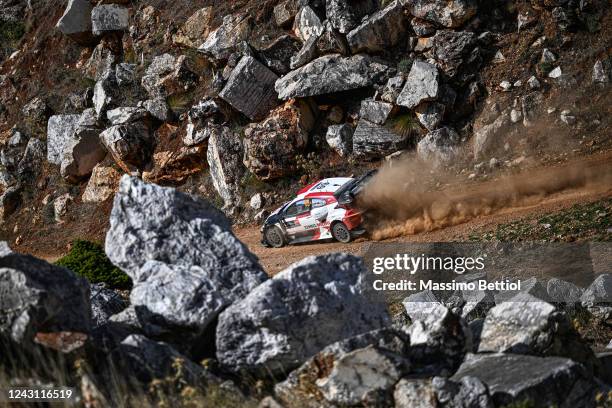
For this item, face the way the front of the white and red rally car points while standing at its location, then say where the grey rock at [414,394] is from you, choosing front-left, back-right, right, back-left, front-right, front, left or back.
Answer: back-left

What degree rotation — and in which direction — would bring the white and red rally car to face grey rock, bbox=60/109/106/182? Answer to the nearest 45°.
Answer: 0° — it already faces it

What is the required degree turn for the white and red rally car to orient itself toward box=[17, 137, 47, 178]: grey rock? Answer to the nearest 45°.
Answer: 0° — it already faces it

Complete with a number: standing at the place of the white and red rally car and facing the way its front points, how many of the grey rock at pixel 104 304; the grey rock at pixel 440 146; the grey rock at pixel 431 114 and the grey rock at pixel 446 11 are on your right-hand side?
3

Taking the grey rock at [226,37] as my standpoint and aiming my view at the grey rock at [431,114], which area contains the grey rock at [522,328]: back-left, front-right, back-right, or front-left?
front-right

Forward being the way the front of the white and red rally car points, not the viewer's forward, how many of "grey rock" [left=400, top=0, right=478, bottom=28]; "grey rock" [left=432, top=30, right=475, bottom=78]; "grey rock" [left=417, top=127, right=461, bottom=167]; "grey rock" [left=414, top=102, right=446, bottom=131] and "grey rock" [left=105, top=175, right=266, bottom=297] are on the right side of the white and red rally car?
4

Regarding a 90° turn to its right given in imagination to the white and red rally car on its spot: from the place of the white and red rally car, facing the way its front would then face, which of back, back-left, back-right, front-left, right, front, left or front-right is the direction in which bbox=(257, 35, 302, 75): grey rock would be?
front-left

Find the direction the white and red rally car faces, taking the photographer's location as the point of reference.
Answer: facing away from the viewer and to the left of the viewer

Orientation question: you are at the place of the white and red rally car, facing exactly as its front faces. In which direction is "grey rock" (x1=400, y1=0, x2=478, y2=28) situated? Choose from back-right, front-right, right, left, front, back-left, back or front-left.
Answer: right

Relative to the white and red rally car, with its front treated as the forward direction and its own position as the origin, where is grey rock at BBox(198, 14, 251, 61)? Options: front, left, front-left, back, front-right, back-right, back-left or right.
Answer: front-right

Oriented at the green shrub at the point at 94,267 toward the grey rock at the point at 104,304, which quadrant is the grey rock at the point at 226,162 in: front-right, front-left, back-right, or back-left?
back-left

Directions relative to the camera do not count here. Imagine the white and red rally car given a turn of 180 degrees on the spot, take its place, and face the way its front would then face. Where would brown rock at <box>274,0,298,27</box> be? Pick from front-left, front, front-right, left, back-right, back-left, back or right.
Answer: back-left

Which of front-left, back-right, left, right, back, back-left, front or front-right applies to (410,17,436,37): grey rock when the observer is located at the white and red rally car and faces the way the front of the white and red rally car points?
right

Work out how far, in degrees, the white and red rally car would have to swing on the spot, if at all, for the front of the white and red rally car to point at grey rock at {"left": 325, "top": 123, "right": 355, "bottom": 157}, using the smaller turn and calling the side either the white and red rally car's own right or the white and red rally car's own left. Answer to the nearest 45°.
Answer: approximately 45° to the white and red rally car's own right

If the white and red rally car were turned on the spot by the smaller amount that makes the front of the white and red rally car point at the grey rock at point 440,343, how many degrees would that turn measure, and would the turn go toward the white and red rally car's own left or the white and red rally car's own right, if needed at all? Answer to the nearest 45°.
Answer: approximately 135° to the white and red rally car's own left

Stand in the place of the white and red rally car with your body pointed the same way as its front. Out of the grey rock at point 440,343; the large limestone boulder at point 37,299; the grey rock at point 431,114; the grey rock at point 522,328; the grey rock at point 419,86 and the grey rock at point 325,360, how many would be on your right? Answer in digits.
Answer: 2

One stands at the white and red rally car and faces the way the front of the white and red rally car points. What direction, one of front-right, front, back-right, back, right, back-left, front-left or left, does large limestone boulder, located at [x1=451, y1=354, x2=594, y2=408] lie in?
back-left

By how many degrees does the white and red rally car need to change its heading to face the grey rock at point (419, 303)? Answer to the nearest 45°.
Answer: approximately 135° to its left

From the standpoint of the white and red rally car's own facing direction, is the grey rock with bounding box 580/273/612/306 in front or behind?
behind
